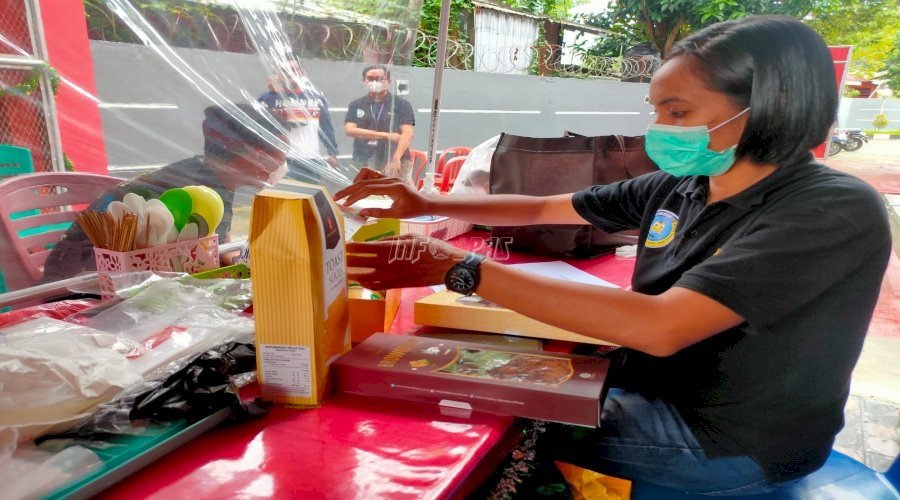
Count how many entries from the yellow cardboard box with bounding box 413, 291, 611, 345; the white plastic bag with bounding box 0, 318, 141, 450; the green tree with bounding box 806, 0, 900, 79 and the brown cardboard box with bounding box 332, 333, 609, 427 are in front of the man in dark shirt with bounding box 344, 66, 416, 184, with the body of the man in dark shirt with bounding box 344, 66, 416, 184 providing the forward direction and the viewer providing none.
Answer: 3

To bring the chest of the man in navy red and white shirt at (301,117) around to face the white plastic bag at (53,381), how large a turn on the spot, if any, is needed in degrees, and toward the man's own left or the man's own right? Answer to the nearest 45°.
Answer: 0° — they already face it

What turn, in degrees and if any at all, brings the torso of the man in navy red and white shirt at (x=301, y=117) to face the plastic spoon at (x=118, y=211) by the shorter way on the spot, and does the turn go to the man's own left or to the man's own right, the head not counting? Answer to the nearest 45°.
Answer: approximately 45° to the man's own right

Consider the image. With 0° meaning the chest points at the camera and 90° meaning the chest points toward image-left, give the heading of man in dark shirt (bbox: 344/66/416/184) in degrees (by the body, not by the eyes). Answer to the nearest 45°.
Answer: approximately 0°

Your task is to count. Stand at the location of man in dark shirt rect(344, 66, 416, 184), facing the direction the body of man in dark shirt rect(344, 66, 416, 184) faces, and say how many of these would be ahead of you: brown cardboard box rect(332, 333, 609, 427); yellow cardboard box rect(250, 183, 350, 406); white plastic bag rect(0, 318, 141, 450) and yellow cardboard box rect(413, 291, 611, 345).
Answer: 4

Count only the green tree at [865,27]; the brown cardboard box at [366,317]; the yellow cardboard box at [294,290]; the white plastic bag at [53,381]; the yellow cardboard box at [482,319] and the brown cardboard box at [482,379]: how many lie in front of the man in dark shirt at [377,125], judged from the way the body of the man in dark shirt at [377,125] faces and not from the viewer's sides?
5

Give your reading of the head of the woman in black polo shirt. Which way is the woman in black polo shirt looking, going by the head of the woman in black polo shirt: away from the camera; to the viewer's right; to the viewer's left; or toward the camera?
to the viewer's left

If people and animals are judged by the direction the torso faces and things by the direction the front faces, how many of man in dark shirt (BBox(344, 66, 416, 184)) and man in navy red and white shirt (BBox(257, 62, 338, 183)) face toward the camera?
2

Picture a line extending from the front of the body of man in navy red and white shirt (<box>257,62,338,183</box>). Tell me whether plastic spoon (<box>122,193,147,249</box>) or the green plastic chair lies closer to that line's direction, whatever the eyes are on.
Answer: the plastic spoon

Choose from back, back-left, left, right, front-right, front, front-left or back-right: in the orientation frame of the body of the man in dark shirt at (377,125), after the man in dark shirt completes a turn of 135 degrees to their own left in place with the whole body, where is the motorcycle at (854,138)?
front

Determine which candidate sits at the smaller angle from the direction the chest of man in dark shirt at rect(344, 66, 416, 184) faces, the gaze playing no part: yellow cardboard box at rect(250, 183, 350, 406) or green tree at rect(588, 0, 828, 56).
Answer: the yellow cardboard box

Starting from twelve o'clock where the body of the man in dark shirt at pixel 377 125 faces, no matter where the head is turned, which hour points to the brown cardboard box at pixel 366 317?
The brown cardboard box is roughly at 12 o'clock from the man in dark shirt.

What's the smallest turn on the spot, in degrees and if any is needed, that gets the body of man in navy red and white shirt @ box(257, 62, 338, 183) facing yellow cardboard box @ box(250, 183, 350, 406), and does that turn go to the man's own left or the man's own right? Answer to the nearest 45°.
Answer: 0° — they already face it

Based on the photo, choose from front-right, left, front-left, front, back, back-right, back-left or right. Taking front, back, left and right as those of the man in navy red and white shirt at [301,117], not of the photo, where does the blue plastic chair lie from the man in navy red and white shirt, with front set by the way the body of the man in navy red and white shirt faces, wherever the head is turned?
front-left

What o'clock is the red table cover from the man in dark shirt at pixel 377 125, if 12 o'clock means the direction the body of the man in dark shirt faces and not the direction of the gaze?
The red table cover is roughly at 12 o'clock from the man in dark shirt.
